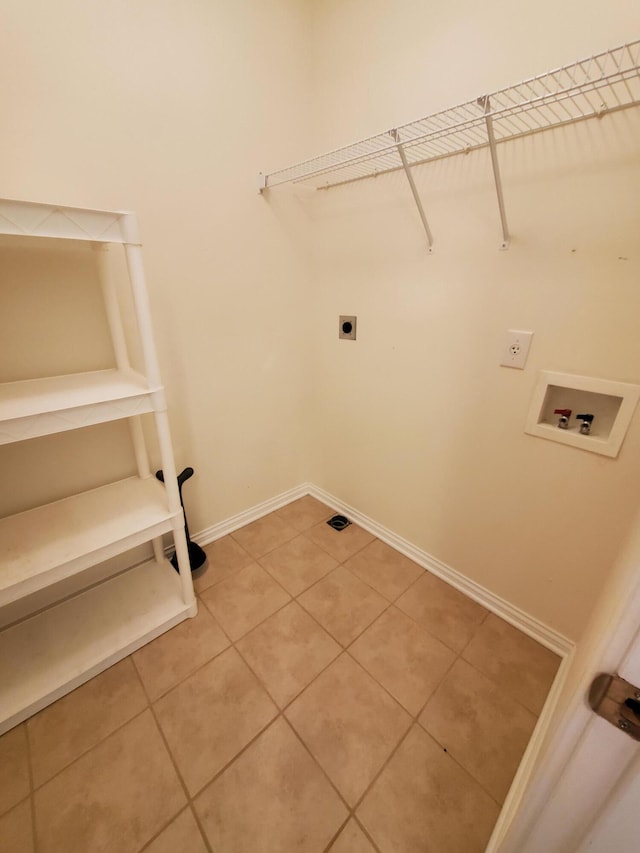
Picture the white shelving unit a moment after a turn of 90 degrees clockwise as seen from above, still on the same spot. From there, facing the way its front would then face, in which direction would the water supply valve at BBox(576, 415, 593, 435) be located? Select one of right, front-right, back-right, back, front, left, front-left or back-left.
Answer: left

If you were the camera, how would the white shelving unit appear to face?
facing the viewer and to the right of the viewer

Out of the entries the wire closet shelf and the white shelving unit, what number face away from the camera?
0

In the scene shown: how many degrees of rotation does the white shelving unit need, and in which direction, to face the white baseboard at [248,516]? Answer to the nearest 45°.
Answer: approximately 90° to its left

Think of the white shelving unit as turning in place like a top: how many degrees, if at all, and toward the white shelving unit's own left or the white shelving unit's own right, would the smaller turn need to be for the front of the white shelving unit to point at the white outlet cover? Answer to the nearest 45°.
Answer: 0° — it already faces it

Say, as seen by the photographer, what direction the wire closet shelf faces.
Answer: facing the viewer and to the left of the viewer

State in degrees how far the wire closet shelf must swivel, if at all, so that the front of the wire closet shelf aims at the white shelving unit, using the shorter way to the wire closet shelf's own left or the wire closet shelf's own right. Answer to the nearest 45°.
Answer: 0° — it already faces it
